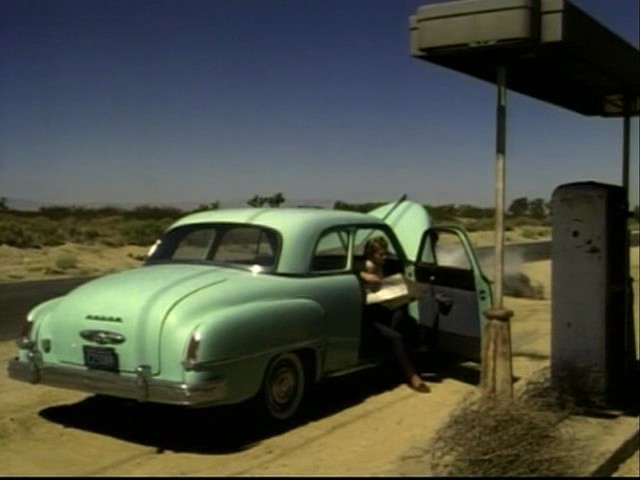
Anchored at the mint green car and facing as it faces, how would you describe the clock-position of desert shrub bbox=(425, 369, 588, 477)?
The desert shrub is roughly at 3 o'clock from the mint green car.

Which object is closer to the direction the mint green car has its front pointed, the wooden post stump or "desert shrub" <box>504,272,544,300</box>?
the desert shrub

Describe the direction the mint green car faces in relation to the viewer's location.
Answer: facing away from the viewer and to the right of the viewer

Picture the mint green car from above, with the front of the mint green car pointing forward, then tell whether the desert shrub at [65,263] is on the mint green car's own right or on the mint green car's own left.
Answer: on the mint green car's own left

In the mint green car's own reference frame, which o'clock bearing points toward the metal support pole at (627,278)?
The metal support pole is roughly at 1 o'clock from the mint green car.

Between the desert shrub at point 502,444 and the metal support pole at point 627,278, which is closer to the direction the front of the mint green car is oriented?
the metal support pole

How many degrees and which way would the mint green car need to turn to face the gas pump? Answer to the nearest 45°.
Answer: approximately 45° to its right
